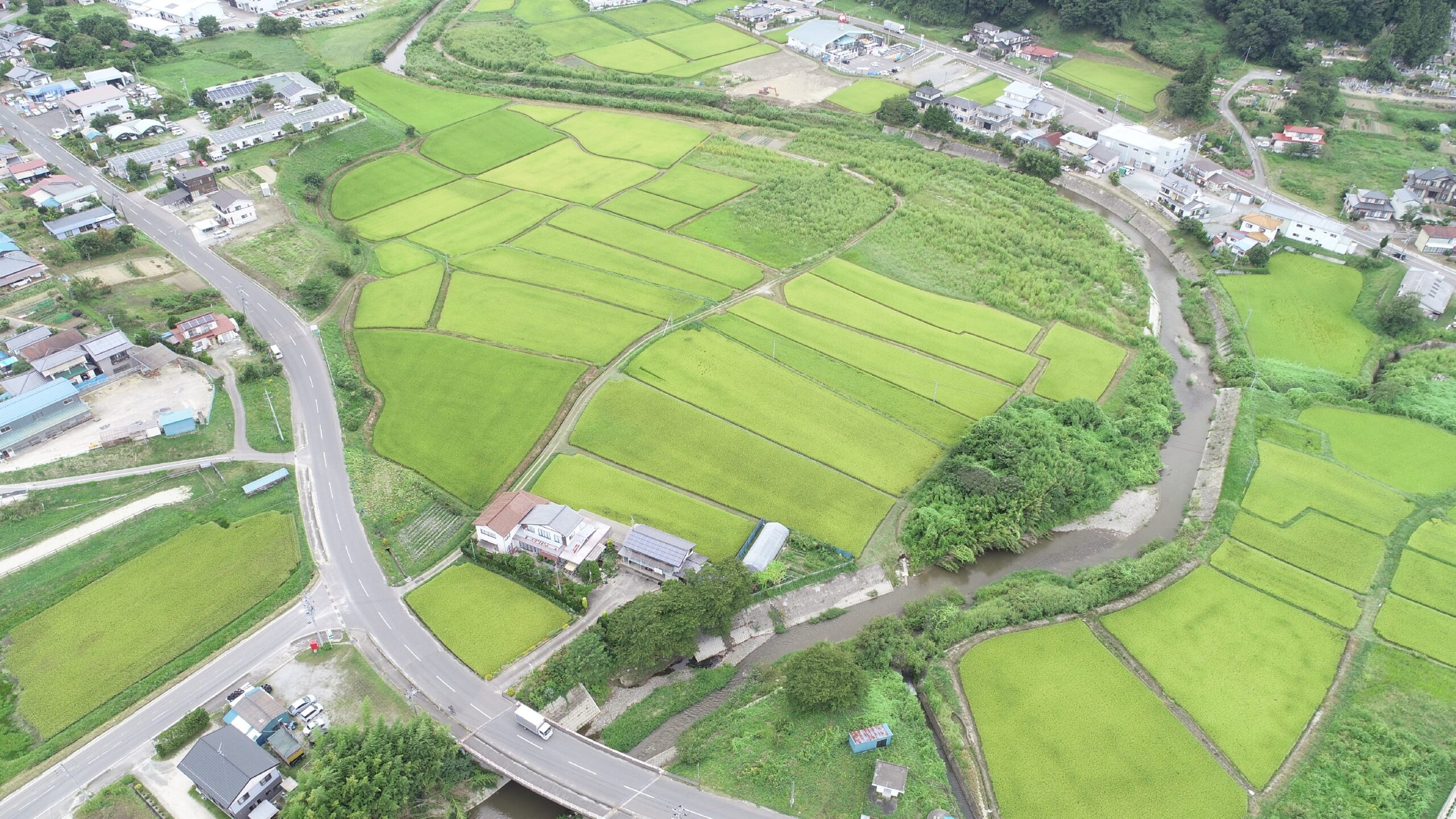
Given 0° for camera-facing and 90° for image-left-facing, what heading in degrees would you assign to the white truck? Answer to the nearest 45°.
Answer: approximately 315°

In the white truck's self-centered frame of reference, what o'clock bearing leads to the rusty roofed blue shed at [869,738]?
The rusty roofed blue shed is roughly at 11 o'clock from the white truck.

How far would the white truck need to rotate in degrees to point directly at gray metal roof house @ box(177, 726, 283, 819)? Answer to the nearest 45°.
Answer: approximately 135° to its right
